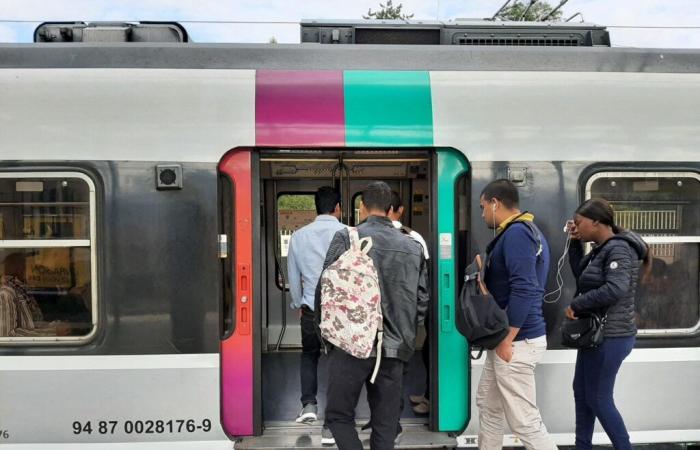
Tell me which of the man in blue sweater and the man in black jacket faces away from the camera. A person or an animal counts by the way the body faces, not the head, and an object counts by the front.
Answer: the man in black jacket

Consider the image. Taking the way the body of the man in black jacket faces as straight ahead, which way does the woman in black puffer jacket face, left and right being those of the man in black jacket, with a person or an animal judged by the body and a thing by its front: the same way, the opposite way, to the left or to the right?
to the left

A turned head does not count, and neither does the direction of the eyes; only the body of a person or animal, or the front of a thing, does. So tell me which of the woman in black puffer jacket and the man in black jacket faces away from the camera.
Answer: the man in black jacket

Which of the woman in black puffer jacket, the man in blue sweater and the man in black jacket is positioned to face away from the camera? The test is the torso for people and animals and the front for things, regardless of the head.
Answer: the man in black jacket

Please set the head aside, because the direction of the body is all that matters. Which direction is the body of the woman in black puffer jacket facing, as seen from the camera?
to the viewer's left

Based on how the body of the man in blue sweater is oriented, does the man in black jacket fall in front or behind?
in front

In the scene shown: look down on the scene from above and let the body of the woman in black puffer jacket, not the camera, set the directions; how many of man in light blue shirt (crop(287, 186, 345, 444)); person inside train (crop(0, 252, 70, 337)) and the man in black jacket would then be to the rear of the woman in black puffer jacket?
0

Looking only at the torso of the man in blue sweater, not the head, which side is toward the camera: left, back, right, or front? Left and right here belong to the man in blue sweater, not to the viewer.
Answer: left

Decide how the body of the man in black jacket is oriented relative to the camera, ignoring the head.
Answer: away from the camera

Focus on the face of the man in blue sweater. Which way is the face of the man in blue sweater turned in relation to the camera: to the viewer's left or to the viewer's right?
to the viewer's left

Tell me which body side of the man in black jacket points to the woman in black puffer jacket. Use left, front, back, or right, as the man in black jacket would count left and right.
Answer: right

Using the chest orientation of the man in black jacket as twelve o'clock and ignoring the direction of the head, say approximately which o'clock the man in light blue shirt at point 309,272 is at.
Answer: The man in light blue shirt is roughly at 11 o'clock from the man in black jacket.

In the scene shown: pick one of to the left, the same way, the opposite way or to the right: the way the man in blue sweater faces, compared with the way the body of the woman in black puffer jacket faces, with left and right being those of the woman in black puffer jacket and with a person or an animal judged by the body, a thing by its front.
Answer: the same way

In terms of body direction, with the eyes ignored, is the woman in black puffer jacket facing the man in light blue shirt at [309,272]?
yes

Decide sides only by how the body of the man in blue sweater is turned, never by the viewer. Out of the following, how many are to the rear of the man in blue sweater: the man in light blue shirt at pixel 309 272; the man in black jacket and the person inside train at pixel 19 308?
0

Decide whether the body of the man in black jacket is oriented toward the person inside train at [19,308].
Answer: no
